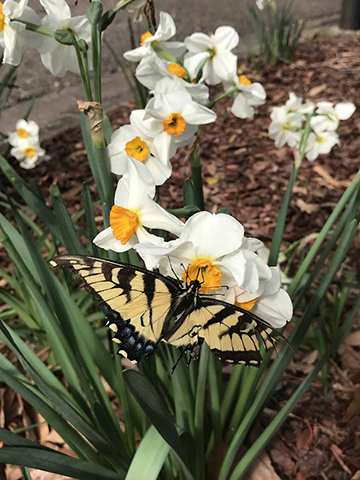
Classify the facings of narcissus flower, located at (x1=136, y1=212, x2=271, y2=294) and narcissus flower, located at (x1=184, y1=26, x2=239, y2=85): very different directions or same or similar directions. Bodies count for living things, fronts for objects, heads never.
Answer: very different directions

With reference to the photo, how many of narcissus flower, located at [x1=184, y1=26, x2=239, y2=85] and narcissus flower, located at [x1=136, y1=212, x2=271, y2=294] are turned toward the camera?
1

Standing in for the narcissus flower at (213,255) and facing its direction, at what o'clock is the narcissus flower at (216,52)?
the narcissus flower at (216,52) is roughly at 6 o'clock from the narcissus flower at (213,255).

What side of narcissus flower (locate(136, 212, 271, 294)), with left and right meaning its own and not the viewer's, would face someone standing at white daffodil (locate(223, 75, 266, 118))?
back

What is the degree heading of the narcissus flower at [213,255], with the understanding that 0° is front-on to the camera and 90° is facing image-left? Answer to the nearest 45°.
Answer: approximately 0°
